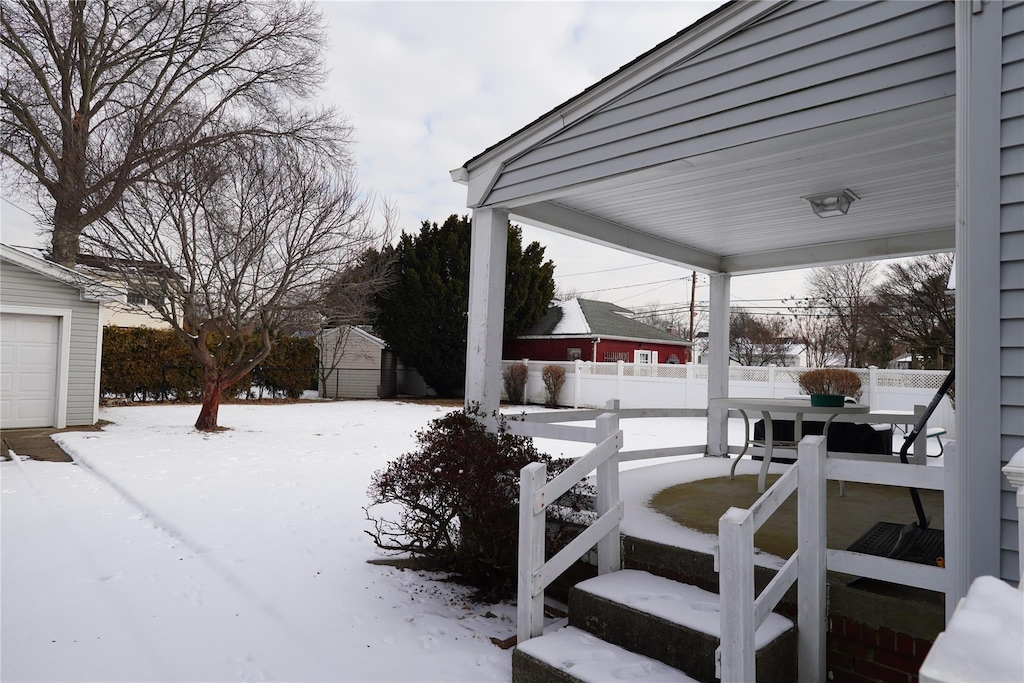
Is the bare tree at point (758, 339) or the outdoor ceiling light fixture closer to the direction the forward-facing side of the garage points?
the outdoor ceiling light fixture

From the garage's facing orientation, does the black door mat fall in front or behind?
in front

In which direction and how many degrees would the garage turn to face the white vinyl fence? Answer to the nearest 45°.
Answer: approximately 90° to its left

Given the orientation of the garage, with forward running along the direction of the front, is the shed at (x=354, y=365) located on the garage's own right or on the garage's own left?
on the garage's own left

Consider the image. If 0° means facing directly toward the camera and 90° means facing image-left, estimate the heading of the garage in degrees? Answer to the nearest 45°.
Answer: approximately 0°

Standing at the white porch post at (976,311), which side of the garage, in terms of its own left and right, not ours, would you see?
front

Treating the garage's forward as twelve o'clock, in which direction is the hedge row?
The hedge row is roughly at 7 o'clock from the garage.

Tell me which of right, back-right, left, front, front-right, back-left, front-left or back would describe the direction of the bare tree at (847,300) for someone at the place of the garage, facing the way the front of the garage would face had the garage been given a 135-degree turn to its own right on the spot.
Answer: back-right

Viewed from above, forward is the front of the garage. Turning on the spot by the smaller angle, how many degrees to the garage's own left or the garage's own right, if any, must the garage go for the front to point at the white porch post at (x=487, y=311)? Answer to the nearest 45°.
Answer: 0° — it already faces it

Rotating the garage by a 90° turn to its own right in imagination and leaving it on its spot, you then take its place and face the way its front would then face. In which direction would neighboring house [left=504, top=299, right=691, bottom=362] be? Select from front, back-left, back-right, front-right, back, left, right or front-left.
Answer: back

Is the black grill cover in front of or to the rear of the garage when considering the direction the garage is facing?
in front

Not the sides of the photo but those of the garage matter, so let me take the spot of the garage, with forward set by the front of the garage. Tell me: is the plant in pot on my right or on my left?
on my left

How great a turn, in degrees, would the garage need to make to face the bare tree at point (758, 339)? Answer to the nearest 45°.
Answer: approximately 90° to its left
